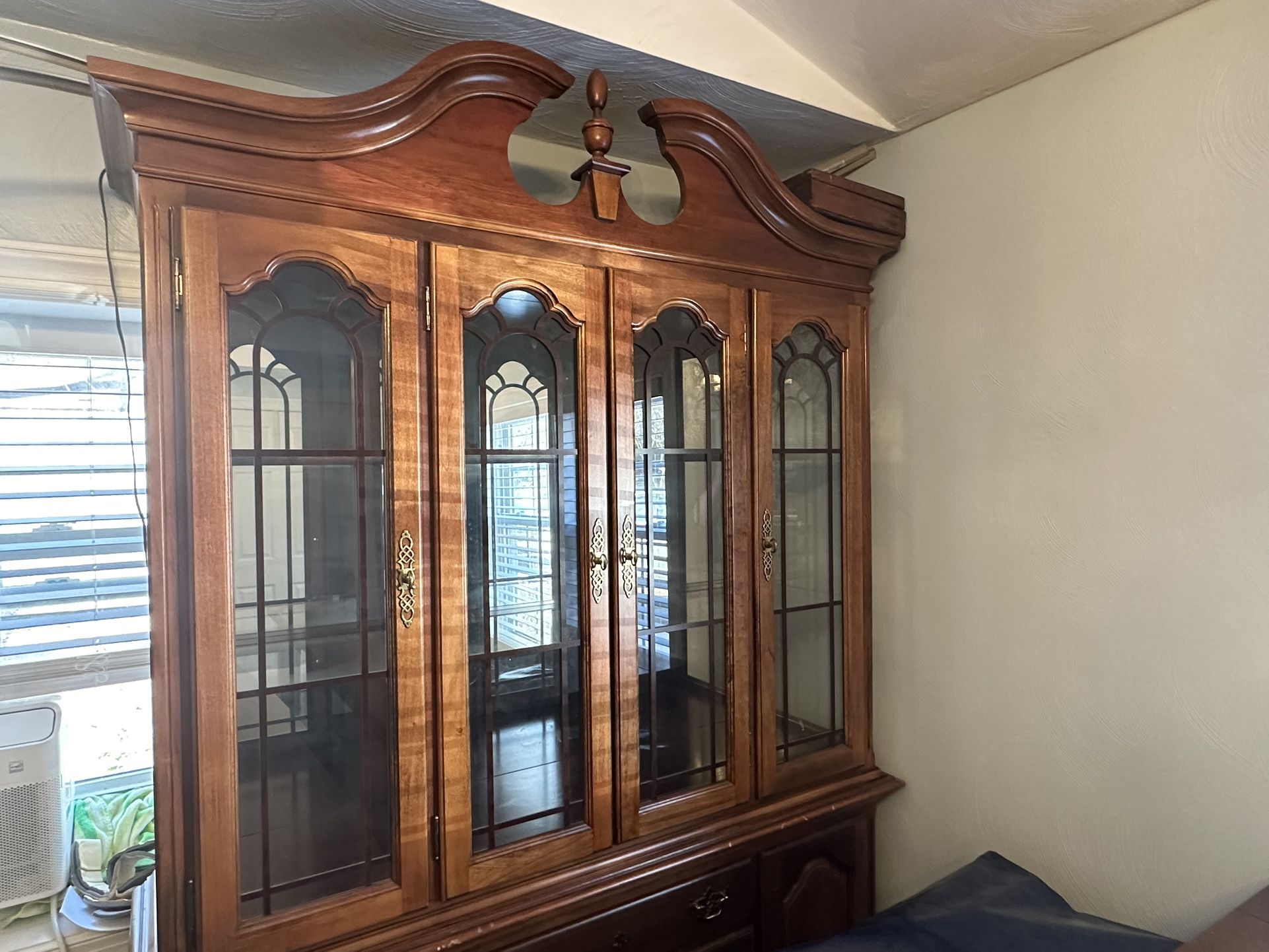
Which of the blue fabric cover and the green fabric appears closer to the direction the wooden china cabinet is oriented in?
the blue fabric cover

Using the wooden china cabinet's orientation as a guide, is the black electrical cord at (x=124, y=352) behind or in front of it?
behind

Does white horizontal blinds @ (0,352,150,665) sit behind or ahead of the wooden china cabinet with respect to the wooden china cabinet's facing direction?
behind
